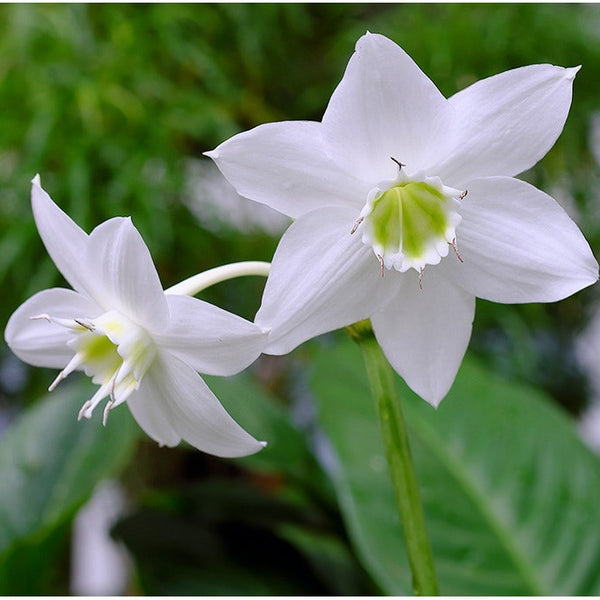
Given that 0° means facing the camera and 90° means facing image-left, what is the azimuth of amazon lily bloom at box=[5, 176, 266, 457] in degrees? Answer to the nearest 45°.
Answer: approximately 45°
